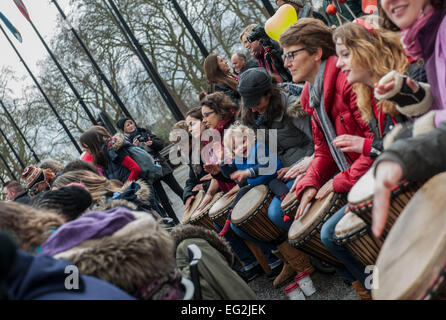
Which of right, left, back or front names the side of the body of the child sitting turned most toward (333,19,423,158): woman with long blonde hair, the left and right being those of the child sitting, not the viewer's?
left

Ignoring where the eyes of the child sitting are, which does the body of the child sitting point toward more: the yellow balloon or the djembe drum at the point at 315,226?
the djembe drum

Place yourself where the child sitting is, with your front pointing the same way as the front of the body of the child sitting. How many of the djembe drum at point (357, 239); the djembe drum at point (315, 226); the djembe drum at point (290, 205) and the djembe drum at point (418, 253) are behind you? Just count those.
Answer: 0

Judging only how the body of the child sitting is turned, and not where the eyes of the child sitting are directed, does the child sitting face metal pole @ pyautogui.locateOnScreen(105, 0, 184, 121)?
no

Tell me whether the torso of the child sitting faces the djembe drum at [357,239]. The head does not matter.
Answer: no

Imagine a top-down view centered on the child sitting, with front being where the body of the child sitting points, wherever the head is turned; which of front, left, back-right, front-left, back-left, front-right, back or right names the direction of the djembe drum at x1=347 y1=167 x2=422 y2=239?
front-left

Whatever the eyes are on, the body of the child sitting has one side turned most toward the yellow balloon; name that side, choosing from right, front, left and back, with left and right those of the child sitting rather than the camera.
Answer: back

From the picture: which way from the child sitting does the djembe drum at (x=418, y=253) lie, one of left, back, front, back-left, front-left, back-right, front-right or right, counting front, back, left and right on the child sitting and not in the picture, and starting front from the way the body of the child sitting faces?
front-left

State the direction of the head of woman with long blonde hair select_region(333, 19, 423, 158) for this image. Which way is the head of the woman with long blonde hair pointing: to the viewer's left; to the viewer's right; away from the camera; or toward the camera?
to the viewer's left

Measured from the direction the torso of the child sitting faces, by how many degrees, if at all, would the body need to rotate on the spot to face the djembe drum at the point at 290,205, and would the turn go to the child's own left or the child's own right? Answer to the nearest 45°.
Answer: approximately 45° to the child's own left

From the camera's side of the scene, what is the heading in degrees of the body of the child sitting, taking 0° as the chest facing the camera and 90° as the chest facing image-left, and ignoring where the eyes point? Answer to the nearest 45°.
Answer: approximately 45°

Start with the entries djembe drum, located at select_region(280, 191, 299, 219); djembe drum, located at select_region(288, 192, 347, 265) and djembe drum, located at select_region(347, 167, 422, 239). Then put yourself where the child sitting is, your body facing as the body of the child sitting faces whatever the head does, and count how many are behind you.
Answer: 0

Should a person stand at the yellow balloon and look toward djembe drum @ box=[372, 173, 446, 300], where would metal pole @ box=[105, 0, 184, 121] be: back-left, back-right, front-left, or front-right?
back-right

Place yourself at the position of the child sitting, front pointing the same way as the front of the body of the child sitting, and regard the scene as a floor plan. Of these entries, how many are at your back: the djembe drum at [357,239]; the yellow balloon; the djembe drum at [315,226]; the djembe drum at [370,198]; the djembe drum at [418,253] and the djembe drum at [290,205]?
1
